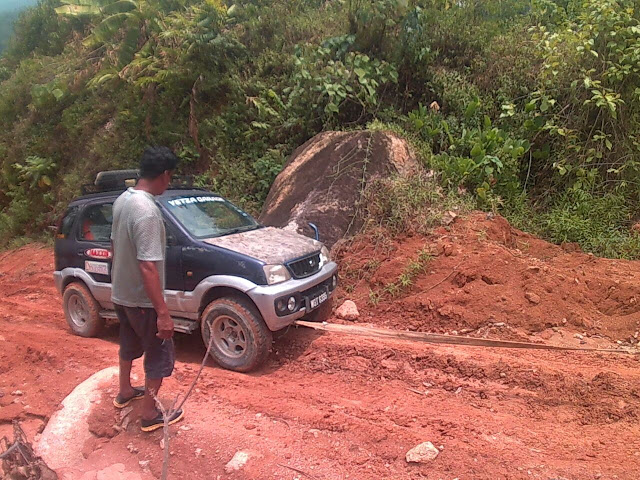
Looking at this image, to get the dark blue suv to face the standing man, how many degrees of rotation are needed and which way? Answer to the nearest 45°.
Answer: approximately 45° to its right

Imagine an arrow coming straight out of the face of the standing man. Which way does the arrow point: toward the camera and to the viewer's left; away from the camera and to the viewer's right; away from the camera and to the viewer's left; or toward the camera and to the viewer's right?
away from the camera and to the viewer's right

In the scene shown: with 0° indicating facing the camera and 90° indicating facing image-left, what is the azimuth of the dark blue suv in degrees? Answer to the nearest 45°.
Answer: approximately 315°

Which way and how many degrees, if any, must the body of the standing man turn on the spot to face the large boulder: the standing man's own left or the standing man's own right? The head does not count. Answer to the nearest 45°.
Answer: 0° — they already face it

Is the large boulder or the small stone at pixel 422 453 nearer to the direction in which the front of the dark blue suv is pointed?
the small stone

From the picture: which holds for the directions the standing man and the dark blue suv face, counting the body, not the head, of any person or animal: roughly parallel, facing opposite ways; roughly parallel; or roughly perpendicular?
roughly perpendicular

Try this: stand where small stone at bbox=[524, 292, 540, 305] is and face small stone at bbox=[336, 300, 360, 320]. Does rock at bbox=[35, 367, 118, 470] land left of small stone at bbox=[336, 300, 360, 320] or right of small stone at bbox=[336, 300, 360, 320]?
left

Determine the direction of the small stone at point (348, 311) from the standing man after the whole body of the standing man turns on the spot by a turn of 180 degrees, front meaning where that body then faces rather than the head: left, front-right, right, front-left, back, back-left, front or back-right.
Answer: back

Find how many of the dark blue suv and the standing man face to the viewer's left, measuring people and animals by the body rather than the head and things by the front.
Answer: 0

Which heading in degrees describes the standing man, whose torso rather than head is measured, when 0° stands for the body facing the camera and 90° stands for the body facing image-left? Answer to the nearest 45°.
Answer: approximately 225°
